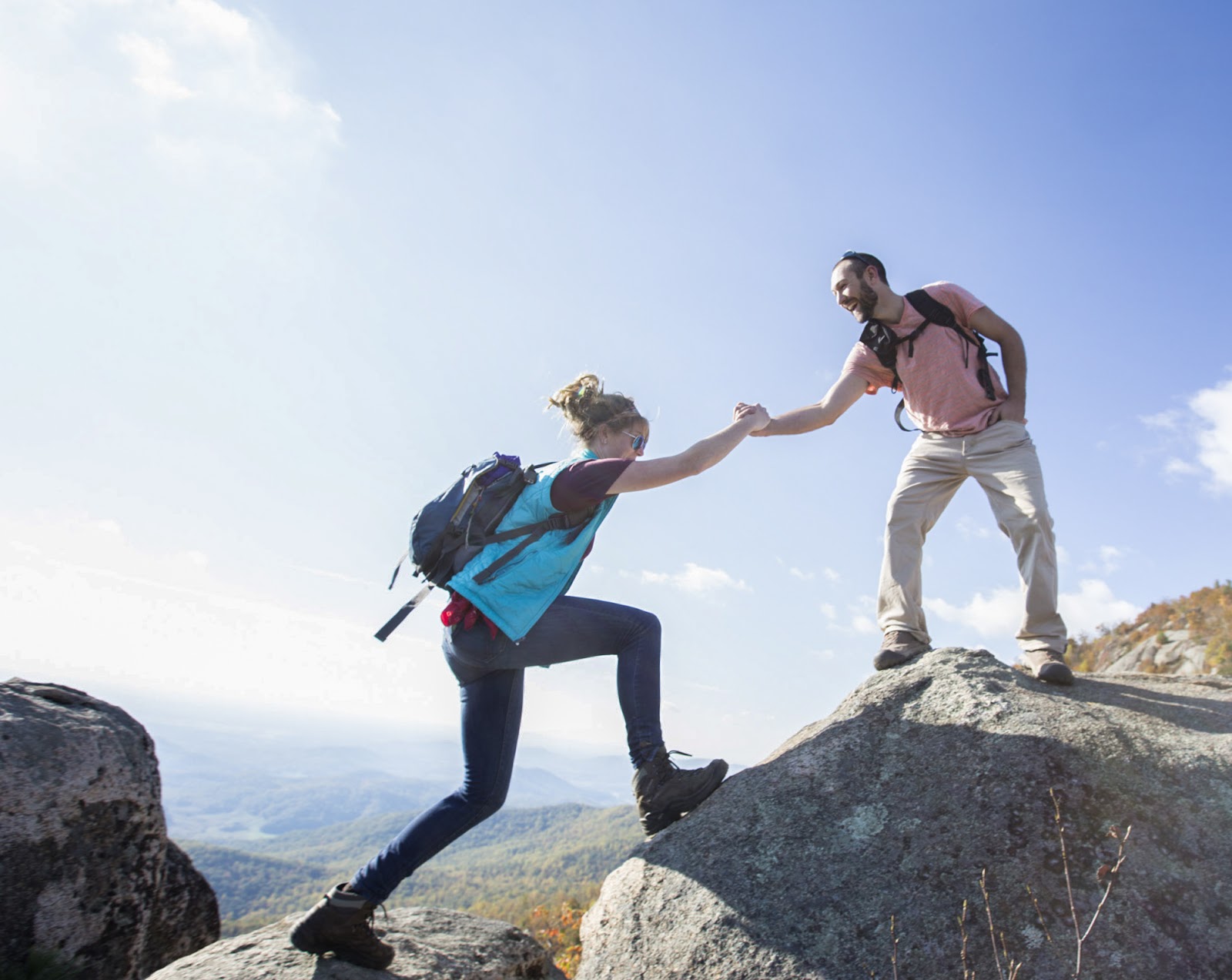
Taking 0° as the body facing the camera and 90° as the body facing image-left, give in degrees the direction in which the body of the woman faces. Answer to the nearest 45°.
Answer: approximately 270°

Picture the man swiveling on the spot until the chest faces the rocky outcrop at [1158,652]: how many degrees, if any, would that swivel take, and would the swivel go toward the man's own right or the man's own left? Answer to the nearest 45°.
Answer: approximately 180°

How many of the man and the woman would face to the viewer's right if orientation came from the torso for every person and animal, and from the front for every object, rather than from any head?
1

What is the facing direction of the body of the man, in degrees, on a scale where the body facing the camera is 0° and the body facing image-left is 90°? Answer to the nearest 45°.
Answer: approximately 0°

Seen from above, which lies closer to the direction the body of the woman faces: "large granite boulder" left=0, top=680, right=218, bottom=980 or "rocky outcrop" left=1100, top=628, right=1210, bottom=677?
the rocky outcrop

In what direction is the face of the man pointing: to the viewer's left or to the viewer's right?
to the viewer's left
